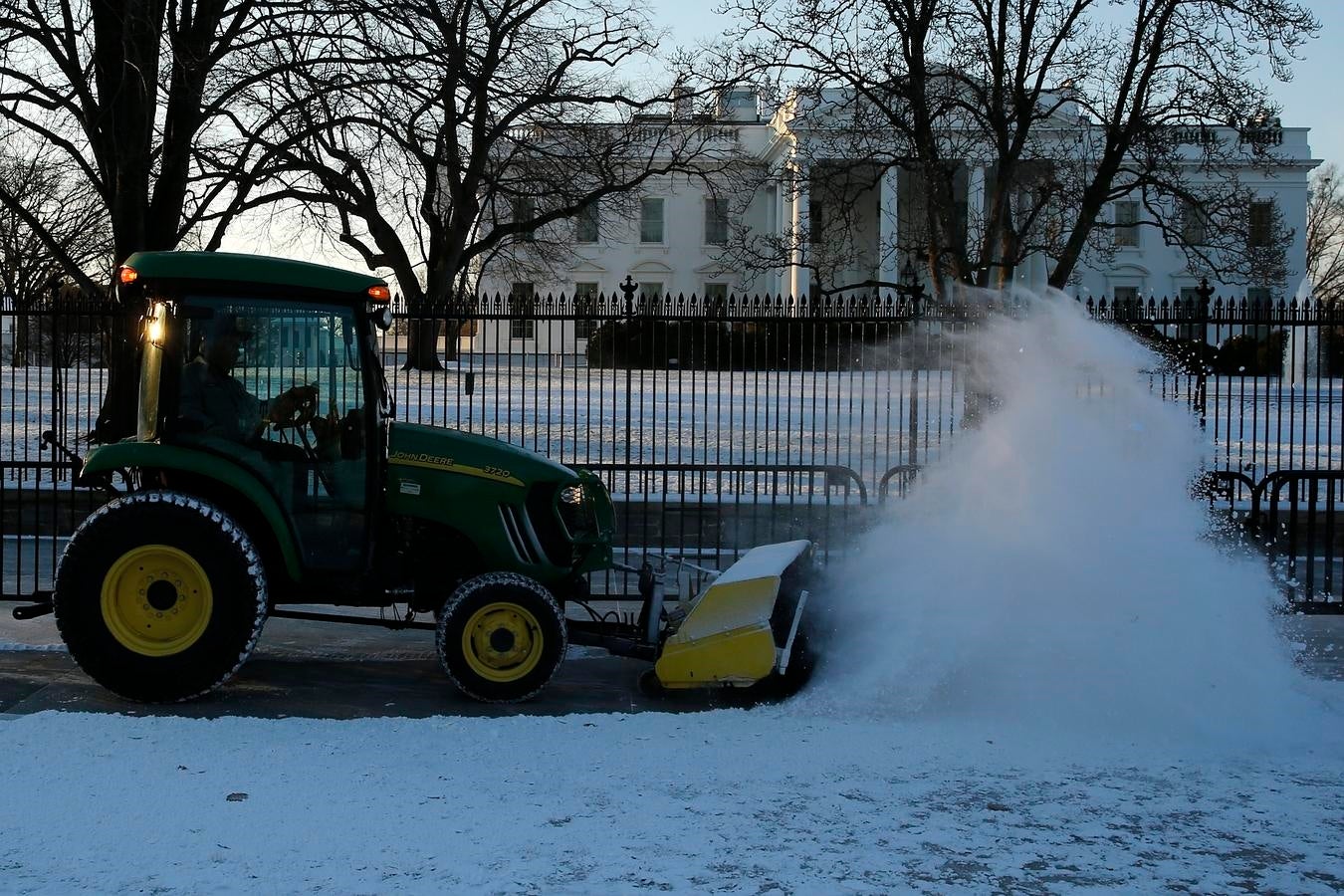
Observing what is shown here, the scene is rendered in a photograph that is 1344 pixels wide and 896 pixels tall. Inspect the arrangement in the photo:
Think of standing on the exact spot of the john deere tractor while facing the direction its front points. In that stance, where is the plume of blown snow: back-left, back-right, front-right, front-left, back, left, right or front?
front

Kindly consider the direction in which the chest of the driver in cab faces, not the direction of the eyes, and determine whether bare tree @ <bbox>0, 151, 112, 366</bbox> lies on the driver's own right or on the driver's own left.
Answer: on the driver's own left

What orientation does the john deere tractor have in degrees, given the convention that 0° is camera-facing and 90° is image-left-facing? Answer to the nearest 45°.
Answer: approximately 270°

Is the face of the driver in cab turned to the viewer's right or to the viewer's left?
to the viewer's right

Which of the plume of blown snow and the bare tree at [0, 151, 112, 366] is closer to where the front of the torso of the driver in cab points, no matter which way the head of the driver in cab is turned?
the plume of blown snow

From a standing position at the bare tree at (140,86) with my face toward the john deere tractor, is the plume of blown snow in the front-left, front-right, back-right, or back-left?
front-left

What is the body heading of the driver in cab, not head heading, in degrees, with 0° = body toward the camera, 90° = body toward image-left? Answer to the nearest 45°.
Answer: approximately 270°

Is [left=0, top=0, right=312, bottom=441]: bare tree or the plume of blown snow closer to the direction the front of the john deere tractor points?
the plume of blown snow

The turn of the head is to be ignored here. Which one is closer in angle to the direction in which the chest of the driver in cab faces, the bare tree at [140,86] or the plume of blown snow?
the plume of blown snow

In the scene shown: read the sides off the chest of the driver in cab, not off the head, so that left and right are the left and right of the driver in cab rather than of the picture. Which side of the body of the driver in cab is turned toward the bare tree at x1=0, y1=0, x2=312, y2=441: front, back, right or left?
left

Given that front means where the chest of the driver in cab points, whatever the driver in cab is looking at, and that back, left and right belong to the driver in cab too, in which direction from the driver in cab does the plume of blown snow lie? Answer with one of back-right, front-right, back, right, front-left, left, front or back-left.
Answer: front

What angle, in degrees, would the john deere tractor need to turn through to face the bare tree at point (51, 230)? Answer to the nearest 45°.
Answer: approximately 90° to its left
